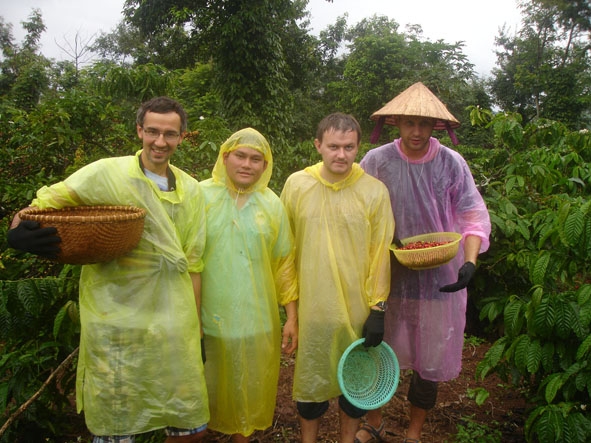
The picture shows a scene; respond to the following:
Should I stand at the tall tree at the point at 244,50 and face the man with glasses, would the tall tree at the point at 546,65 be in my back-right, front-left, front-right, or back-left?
back-left

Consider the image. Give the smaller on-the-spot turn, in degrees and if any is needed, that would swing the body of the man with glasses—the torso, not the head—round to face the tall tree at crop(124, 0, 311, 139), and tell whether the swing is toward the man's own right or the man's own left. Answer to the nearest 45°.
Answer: approximately 180°

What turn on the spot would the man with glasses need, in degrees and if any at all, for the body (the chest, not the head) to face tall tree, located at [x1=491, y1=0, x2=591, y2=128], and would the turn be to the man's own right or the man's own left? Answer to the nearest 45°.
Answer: approximately 135° to the man's own left

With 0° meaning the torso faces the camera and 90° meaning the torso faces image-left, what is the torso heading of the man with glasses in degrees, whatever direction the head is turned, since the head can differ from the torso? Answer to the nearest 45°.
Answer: approximately 0°

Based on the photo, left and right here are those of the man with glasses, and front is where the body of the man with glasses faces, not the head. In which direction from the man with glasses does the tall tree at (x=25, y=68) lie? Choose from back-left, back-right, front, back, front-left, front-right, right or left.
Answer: back

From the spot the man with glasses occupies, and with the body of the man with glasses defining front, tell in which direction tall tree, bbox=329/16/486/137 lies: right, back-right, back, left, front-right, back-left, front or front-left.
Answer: back-left
